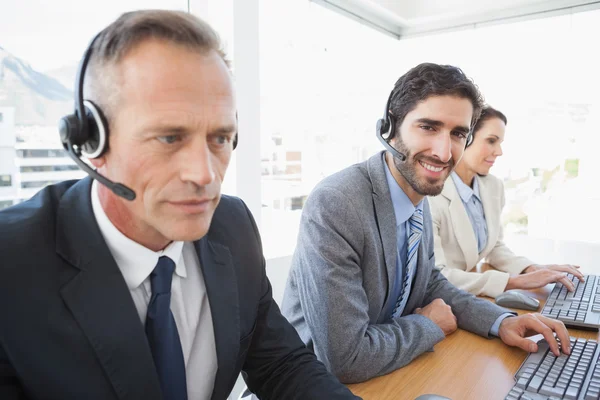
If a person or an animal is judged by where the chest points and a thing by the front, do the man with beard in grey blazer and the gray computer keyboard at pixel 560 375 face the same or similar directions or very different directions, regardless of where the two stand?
very different directions

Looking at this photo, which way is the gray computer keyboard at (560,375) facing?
to the viewer's left

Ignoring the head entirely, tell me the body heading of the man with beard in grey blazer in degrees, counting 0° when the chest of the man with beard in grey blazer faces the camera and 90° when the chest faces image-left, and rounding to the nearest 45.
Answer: approximately 315°
